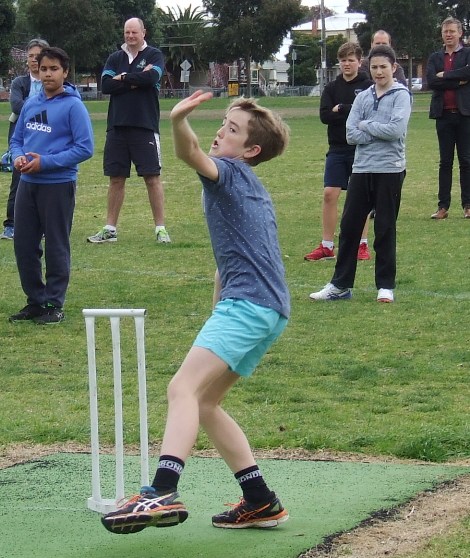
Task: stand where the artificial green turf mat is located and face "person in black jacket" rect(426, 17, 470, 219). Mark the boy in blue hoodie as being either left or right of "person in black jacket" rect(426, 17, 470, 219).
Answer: left

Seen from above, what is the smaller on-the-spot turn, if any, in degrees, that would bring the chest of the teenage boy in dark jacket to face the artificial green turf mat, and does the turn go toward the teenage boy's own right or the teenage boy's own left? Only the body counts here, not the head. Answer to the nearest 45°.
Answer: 0° — they already face it

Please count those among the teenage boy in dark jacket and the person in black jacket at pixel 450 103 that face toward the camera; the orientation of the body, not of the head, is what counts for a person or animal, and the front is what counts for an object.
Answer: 2

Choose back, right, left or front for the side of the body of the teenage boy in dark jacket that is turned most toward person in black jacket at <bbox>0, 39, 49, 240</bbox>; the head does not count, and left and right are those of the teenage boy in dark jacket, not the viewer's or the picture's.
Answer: right

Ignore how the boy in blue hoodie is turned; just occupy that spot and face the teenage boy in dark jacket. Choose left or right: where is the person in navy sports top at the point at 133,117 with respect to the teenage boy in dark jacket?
left

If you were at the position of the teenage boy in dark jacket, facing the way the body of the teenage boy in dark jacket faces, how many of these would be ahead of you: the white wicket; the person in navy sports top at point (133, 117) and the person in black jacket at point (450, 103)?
1

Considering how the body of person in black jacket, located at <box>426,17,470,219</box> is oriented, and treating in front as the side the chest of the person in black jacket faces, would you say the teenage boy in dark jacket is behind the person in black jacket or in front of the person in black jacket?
in front

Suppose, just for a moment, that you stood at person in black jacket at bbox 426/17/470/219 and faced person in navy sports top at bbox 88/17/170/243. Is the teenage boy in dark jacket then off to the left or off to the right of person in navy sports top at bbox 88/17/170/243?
left

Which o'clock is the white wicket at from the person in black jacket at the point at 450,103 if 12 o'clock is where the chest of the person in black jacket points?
The white wicket is roughly at 12 o'clock from the person in black jacket.

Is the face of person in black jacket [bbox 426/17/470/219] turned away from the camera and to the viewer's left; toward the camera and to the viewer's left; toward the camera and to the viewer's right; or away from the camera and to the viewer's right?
toward the camera and to the viewer's left

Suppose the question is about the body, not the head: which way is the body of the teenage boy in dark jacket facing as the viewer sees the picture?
toward the camera

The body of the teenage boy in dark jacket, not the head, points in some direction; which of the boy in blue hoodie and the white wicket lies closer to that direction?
the white wicket
